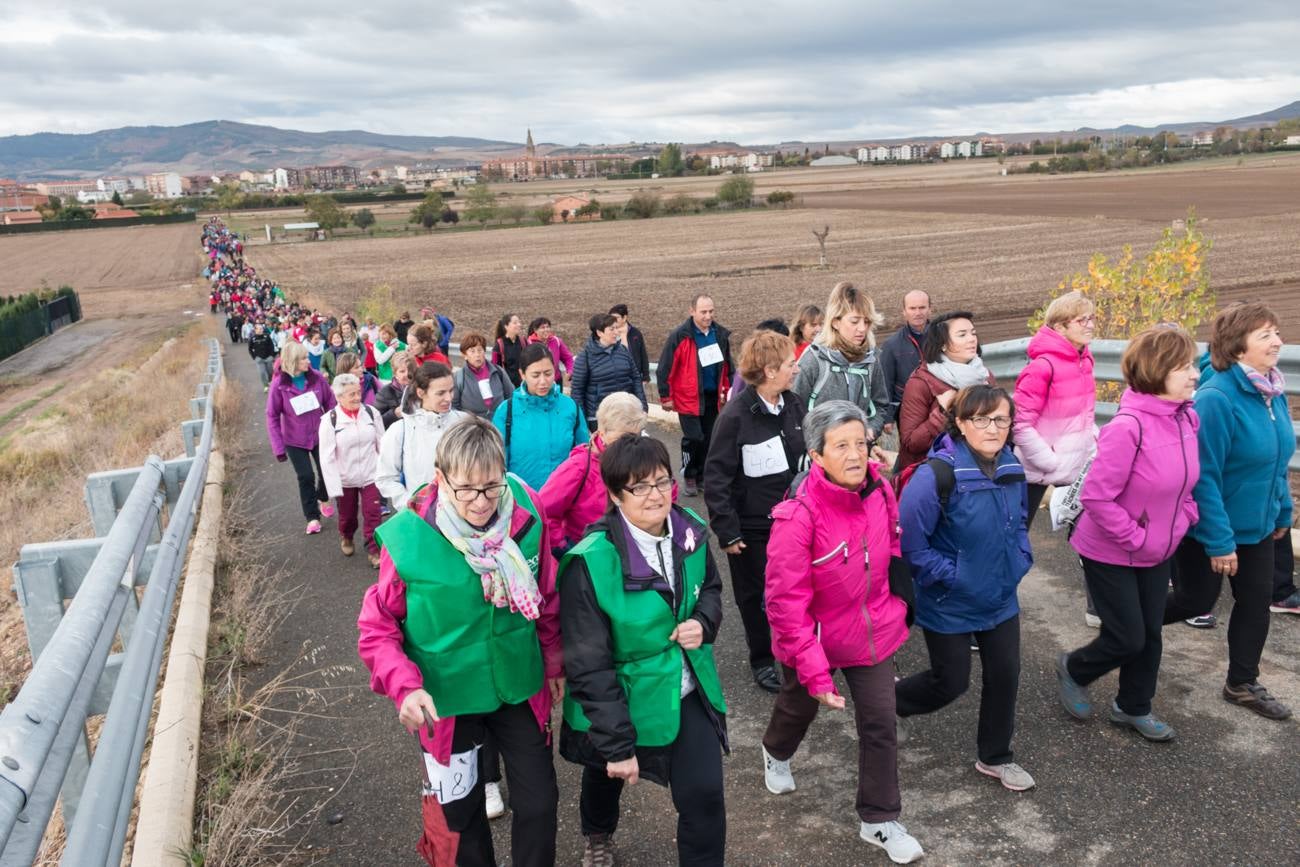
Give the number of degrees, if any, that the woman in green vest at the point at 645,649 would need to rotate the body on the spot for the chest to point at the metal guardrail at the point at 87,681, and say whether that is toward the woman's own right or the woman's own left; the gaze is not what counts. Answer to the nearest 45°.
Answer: approximately 135° to the woman's own right

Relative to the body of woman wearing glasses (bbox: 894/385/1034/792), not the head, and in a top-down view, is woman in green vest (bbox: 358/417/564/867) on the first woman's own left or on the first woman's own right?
on the first woman's own right

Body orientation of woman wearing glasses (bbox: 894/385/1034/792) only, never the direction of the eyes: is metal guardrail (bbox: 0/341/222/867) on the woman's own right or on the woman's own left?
on the woman's own right

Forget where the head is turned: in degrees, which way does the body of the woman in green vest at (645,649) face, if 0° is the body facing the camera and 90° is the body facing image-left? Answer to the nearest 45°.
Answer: approximately 315°

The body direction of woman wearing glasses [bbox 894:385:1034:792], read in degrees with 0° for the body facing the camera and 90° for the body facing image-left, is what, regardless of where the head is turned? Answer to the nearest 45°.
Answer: approximately 315°

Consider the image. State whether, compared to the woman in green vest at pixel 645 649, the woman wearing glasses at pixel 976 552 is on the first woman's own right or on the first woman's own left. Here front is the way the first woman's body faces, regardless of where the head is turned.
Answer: on the first woman's own left

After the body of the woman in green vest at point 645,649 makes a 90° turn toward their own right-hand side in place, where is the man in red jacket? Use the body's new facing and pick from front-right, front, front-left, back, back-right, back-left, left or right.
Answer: back-right
